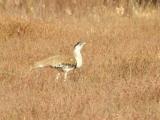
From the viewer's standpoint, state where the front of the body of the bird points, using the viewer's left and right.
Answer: facing to the right of the viewer
